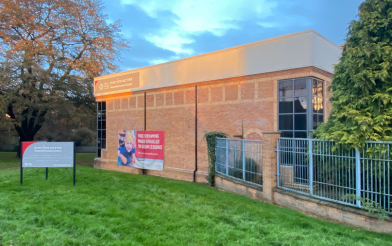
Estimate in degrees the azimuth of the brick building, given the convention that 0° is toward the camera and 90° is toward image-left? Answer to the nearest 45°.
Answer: approximately 45°

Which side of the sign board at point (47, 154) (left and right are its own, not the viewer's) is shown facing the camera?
front

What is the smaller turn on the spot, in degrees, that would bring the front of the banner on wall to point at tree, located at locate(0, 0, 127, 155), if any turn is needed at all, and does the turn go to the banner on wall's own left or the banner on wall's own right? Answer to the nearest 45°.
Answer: approximately 90° to the banner on wall's own right

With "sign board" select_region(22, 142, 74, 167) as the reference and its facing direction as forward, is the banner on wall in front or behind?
behind

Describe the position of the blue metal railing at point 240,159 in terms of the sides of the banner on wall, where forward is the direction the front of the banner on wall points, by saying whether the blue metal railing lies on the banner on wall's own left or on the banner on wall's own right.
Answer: on the banner on wall's own left

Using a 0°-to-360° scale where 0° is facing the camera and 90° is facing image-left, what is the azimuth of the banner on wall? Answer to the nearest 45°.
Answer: approximately 45°

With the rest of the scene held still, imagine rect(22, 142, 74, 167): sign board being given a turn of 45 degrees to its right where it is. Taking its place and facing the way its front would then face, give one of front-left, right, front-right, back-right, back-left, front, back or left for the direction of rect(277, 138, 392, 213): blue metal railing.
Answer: left

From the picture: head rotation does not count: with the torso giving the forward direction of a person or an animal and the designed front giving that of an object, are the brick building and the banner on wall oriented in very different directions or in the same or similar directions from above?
same or similar directions

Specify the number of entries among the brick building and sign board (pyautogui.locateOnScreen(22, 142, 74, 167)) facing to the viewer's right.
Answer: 0
